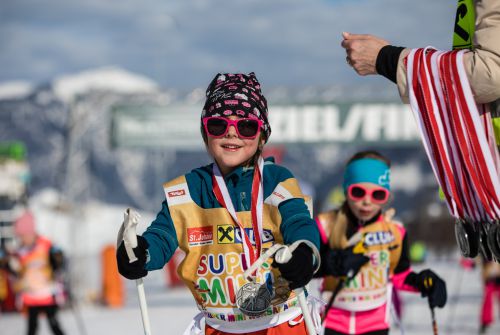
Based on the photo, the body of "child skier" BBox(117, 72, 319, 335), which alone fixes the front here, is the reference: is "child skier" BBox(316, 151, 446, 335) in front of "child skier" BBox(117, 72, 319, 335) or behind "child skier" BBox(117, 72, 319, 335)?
behind

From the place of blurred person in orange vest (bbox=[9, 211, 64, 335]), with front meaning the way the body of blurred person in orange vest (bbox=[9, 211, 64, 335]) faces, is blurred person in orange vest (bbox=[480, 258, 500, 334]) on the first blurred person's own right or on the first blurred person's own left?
on the first blurred person's own left

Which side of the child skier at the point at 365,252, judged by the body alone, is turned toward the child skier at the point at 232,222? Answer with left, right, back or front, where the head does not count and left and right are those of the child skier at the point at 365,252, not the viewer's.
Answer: front

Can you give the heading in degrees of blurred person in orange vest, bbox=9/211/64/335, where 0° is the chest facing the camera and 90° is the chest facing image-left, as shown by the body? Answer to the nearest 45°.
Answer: approximately 45°

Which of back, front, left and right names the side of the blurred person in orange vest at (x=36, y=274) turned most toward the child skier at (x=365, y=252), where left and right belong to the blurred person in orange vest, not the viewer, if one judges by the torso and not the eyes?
left

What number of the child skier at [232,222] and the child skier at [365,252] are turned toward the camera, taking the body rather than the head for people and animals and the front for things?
2

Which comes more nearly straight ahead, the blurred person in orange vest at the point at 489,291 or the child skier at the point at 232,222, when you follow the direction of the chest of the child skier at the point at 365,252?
the child skier

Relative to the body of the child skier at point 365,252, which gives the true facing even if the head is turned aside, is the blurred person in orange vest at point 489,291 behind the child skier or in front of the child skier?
behind

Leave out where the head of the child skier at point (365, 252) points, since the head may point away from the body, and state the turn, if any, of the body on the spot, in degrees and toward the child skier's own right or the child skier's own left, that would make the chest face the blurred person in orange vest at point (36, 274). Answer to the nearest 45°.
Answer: approximately 135° to the child skier's own right

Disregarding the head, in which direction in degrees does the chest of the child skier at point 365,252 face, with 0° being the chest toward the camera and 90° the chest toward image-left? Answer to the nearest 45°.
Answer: approximately 0°
